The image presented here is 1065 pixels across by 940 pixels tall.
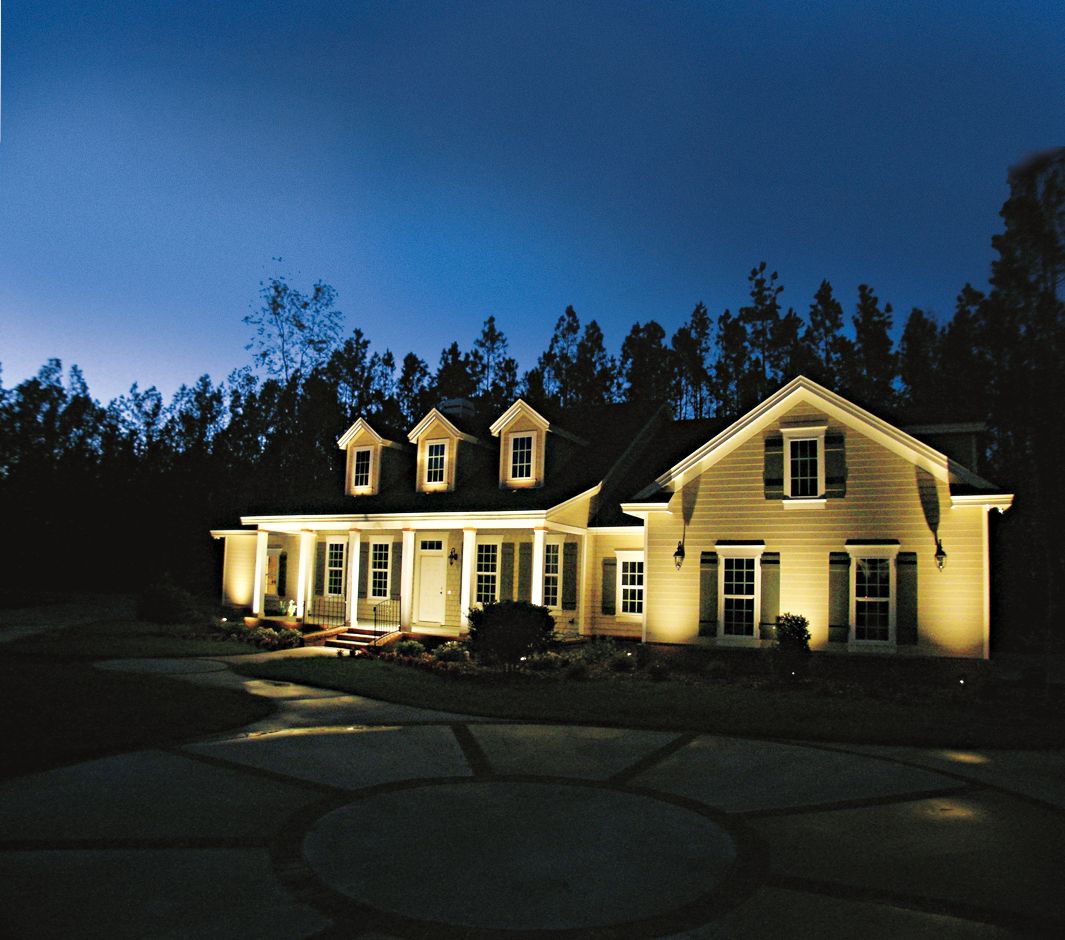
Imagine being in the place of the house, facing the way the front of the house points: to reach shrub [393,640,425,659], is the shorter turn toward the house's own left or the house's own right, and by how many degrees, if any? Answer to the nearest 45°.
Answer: approximately 45° to the house's own right

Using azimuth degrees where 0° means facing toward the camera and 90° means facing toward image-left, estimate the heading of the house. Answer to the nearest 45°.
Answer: approximately 45°

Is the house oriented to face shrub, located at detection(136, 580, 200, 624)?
no
